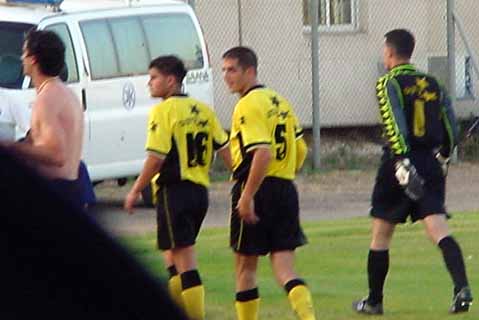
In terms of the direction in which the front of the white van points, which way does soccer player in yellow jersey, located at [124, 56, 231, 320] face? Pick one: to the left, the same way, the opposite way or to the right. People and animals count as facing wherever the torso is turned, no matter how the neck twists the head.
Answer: to the right

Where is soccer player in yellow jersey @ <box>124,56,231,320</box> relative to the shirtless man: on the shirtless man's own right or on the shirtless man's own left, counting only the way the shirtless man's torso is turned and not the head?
on the shirtless man's own right

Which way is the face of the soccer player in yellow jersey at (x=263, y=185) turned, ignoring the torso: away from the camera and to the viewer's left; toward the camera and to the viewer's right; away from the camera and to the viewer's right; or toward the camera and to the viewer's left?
toward the camera and to the viewer's left

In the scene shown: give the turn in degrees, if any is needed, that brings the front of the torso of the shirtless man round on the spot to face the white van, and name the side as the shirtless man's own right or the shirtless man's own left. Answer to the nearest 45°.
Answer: approximately 45° to the shirtless man's own right

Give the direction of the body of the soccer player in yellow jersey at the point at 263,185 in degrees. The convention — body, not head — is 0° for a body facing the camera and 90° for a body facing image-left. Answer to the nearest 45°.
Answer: approximately 135°

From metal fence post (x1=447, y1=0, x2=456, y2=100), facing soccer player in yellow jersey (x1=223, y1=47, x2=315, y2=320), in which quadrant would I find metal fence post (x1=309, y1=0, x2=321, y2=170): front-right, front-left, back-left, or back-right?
front-right

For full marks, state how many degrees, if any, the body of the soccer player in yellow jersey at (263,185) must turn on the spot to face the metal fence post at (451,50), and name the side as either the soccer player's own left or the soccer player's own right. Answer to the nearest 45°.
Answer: approximately 45° to the soccer player's own right

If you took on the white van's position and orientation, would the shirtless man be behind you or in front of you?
in front

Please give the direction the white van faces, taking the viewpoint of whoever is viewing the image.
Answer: facing the viewer and to the left of the viewer

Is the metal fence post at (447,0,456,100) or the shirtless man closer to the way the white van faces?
the shirtless man

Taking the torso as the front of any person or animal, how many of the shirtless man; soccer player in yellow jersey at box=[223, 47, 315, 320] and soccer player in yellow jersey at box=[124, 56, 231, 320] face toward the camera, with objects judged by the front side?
0
